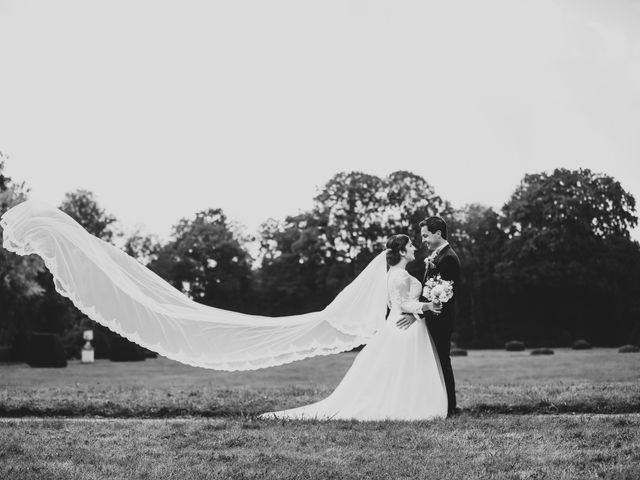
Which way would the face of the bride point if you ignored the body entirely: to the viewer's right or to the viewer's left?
to the viewer's right

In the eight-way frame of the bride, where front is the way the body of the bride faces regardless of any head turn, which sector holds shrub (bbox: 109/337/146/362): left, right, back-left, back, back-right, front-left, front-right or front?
left

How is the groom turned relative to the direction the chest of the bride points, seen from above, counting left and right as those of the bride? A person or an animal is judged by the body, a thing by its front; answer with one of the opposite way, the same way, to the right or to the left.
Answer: the opposite way

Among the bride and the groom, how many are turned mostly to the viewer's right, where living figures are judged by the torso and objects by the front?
1

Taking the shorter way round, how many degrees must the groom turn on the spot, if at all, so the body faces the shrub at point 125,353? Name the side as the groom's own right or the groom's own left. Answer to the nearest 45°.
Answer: approximately 45° to the groom's own right

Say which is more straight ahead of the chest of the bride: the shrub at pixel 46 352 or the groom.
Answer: the groom

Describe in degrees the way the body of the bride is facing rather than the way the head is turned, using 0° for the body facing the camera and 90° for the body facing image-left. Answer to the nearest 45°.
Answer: approximately 270°

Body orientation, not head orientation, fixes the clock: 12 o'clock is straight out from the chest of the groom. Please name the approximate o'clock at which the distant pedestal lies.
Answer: The distant pedestal is roughly at 2 o'clock from the groom.

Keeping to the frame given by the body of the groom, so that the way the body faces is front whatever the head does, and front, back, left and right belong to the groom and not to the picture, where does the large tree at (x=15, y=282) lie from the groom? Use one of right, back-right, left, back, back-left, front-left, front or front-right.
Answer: front-right

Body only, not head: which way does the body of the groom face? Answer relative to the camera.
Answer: to the viewer's left

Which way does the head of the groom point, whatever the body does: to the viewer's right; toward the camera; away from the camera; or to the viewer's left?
to the viewer's left
